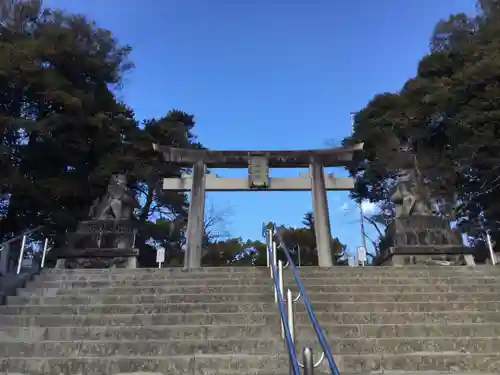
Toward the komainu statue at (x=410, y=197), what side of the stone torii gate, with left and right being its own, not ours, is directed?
left

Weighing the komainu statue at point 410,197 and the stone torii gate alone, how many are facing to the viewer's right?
0

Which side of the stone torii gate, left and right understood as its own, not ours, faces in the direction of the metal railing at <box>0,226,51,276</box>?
right

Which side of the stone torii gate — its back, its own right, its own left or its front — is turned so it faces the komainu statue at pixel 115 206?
right

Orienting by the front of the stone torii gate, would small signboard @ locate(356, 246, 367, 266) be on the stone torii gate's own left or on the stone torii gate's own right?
on the stone torii gate's own left

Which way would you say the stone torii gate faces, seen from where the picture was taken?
facing the viewer

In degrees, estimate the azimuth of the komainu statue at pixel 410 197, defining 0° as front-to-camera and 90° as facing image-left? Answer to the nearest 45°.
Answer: approximately 45°

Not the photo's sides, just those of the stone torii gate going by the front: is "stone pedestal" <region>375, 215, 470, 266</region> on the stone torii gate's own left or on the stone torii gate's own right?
on the stone torii gate's own left

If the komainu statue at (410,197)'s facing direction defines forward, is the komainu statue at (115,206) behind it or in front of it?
in front

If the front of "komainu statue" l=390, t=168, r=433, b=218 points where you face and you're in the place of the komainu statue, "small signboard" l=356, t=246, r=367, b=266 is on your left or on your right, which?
on your right
